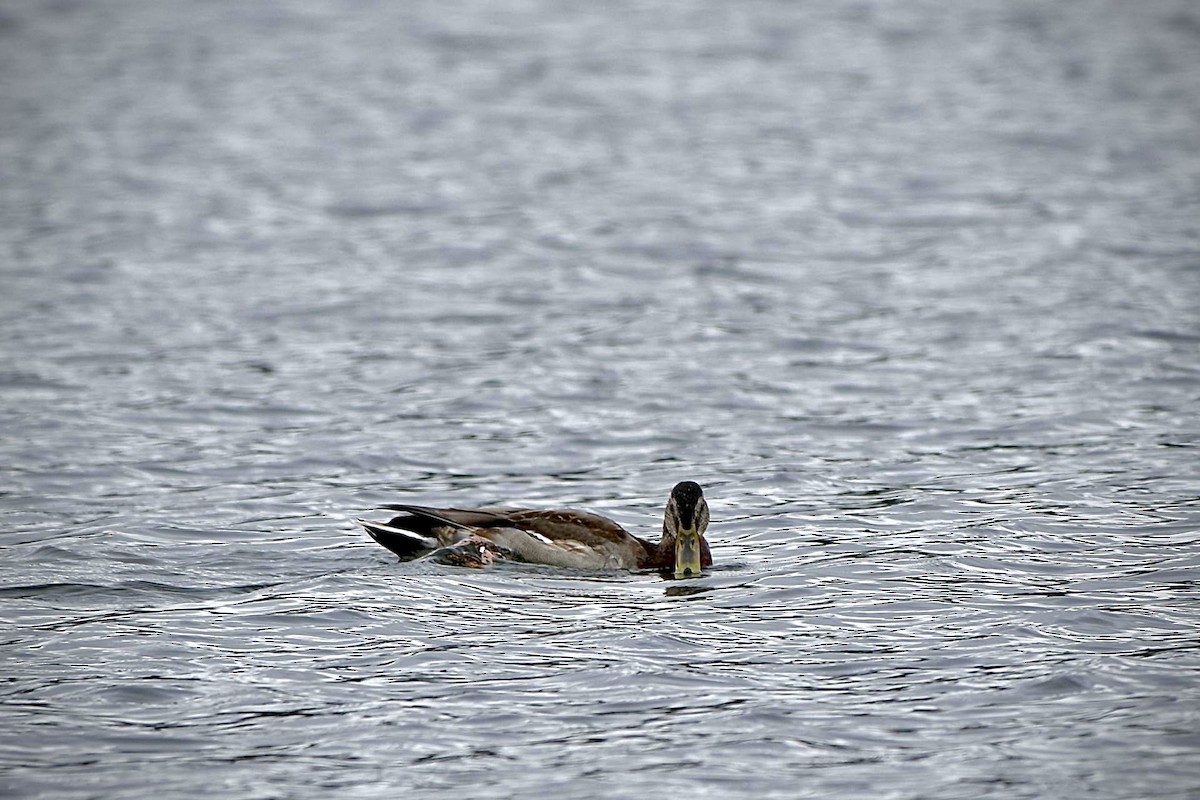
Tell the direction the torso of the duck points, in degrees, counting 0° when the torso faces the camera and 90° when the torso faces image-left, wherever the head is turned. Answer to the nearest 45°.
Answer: approximately 270°
